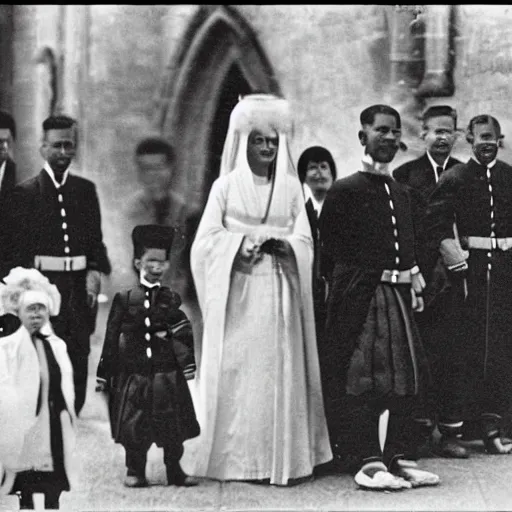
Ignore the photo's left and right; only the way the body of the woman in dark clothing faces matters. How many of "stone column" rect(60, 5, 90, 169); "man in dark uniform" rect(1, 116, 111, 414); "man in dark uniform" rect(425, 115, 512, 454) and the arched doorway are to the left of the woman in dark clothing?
1

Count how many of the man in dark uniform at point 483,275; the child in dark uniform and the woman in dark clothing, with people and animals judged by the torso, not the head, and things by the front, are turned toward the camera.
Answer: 3

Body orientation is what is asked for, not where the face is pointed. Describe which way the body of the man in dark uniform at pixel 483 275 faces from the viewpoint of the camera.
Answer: toward the camera

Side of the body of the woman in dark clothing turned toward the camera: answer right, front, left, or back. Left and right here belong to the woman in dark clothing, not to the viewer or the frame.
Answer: front

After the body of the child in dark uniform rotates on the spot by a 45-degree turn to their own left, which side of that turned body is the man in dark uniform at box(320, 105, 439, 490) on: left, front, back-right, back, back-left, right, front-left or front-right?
front-left

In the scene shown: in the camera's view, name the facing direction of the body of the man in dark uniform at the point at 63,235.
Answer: toward the camera

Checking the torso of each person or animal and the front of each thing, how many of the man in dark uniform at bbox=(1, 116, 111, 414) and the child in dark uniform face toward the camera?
2

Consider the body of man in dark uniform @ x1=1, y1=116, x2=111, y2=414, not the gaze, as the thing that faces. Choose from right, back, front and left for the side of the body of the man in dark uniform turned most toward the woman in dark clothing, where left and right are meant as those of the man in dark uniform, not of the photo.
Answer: left

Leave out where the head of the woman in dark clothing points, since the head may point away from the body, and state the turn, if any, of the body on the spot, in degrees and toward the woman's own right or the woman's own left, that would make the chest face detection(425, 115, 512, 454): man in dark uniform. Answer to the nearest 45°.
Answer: approximately 90° to the woman's own left

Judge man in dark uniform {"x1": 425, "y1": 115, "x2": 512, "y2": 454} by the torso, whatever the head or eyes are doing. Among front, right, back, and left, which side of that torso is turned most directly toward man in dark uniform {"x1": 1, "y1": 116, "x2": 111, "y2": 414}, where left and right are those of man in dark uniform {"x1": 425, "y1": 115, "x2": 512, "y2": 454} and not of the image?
right
